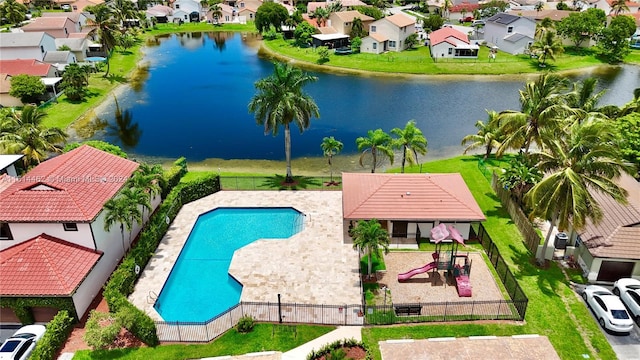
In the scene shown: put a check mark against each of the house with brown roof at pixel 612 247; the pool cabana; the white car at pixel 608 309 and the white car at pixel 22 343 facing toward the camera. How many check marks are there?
2

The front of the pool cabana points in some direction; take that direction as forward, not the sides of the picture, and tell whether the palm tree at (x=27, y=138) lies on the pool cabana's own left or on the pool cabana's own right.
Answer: on the pool cabana's own right

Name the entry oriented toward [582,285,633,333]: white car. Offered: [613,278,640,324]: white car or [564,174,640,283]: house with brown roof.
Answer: the house with brown roof

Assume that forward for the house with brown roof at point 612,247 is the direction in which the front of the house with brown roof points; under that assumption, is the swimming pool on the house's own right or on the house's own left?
on the house's own right

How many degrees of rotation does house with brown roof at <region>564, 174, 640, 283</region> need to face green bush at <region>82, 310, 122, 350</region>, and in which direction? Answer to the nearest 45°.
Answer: approximately 45° to its right

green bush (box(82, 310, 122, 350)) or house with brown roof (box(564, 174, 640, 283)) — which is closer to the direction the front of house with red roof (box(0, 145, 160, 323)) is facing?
the green bush
